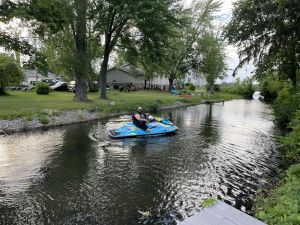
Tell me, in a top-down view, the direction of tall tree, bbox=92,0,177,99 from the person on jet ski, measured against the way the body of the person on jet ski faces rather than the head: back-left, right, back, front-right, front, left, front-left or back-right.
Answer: back-left

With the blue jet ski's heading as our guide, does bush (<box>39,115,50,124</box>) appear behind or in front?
behind

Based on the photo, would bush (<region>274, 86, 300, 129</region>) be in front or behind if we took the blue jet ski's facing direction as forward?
in front

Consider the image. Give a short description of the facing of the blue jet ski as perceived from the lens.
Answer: facing to the right of the viewer

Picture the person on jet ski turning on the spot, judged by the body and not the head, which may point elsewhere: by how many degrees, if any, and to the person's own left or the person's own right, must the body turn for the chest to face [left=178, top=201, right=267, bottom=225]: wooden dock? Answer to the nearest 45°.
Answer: approximately 45° to the person's own right

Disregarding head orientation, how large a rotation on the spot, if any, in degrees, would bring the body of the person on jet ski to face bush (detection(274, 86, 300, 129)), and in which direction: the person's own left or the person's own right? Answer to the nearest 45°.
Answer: approximately 45° to the person's own left

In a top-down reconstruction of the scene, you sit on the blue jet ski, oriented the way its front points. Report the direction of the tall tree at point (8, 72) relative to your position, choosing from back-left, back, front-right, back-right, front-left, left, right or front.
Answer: back-left

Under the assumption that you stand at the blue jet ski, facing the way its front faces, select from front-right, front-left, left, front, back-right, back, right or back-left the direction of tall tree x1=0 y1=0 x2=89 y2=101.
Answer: back-left

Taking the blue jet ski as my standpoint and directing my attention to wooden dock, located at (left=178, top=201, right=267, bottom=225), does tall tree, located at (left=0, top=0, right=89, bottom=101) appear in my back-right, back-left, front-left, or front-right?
back-right

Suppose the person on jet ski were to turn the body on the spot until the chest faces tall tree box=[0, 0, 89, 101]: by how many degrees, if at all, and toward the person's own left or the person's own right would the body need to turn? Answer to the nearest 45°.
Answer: approximately 180°

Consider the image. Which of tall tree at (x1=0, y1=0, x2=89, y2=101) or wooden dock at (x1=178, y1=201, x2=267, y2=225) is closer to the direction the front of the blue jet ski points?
the wooden dock

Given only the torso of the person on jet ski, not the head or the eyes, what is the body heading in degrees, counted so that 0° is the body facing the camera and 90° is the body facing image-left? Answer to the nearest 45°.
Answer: approximately 315°

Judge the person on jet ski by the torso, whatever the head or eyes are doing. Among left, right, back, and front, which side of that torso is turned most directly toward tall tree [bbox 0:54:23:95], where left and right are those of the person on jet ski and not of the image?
back
